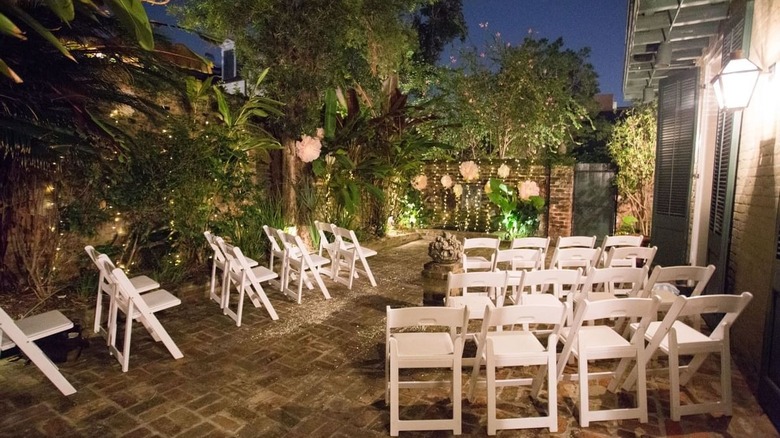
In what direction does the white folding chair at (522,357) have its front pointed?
away from the camera

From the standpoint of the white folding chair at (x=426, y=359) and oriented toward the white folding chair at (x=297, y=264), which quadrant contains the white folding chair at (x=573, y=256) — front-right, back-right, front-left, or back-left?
front-right

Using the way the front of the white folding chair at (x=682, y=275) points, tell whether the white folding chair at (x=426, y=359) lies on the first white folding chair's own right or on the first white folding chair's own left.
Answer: on the first white folding chair's own left

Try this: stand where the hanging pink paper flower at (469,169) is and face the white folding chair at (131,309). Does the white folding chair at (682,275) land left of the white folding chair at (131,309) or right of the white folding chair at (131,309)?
left

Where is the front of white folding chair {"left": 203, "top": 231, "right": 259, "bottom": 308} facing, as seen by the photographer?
facing away from the viewer and to the right of the viewer

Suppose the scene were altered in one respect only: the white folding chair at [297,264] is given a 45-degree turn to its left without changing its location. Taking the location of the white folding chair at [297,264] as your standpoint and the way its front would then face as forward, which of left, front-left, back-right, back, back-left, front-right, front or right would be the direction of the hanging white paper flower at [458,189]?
front-right

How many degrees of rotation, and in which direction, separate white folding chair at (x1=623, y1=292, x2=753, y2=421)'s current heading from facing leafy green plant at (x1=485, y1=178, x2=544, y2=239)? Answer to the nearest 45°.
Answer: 0° — it already faces it

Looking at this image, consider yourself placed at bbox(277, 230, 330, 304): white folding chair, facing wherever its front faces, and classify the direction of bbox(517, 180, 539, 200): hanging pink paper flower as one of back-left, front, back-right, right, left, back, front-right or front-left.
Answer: front

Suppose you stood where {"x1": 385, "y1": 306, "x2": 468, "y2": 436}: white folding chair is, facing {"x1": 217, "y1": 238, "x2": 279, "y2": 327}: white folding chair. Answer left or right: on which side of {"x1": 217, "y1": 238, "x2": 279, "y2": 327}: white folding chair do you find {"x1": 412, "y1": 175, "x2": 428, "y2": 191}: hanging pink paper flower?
right

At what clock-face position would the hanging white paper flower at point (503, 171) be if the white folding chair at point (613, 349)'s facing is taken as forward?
The hanging white paper flower is roughly at 1 o'clock from the white folding chair.

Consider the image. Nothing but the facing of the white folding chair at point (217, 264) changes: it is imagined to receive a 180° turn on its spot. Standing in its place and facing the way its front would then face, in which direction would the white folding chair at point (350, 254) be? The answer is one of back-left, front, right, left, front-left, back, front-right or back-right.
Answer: back-left

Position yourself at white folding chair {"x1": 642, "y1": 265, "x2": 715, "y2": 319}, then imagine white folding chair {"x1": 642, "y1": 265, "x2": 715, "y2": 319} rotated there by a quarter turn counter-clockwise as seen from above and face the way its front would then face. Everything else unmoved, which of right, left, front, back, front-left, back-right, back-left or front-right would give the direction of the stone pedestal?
front-right

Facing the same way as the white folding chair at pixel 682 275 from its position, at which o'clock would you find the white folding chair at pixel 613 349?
the white folding chair at pixel 613 349 is roughly at 8 o'clock from the white folding chair at pixel 682 275.

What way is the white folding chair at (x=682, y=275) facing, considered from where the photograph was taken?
facing away from the viewer and to the left of the viewer

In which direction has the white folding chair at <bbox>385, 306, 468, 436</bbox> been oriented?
away from the camera

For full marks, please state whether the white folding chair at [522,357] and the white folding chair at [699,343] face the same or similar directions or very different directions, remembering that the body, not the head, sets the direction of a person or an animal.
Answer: same or similar directions

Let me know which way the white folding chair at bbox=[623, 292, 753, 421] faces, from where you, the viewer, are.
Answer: facing away from the viewer and to the left of the viewer

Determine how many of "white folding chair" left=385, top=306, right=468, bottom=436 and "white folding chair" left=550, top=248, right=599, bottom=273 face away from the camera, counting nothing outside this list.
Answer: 2

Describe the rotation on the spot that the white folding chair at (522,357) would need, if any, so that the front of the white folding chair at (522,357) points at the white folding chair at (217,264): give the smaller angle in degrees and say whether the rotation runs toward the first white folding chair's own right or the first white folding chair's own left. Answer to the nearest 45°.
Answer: approximately 45° to the first white folding chair's own left

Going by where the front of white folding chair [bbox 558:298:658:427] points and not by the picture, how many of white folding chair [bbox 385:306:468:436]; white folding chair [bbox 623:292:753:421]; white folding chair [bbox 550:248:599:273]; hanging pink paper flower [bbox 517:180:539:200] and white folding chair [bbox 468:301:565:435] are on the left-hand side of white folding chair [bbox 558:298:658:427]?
2

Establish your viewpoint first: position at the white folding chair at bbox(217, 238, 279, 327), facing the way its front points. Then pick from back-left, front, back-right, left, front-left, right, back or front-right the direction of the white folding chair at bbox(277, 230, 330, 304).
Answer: front

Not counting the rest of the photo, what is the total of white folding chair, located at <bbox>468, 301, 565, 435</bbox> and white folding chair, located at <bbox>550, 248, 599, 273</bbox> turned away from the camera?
2
